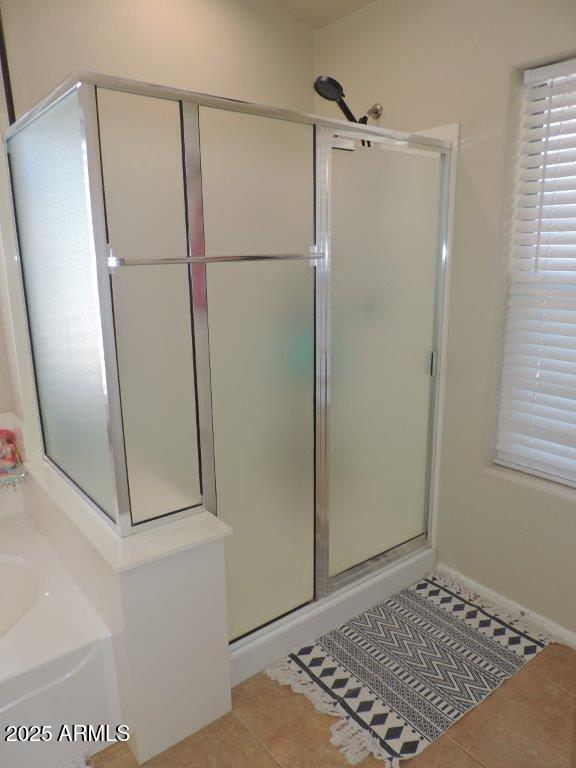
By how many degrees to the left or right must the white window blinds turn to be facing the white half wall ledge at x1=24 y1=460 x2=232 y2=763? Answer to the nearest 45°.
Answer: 0° — it already faces it

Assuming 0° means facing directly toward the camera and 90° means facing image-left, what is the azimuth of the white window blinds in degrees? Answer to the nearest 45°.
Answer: approximately 45°

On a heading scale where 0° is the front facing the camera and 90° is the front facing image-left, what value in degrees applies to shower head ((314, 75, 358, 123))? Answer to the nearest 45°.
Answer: approximately 45°
